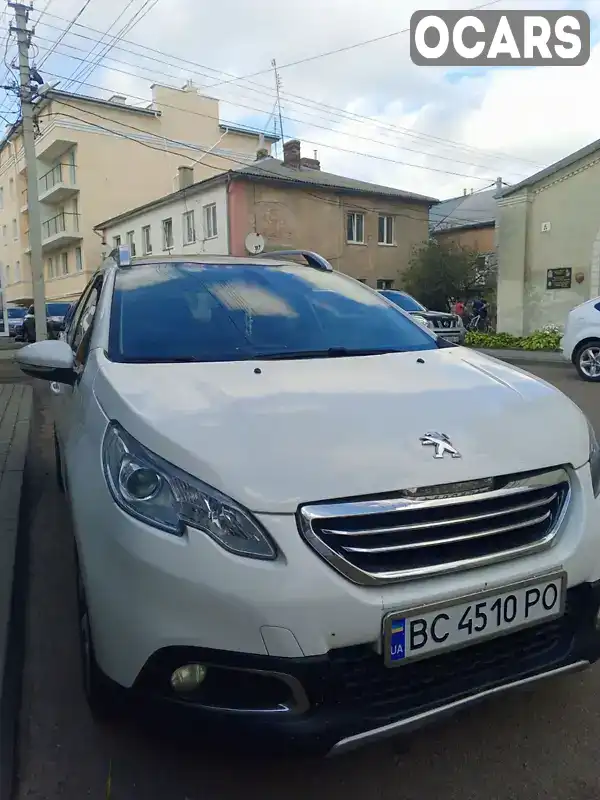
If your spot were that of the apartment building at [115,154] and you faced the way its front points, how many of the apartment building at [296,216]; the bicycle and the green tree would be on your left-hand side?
3

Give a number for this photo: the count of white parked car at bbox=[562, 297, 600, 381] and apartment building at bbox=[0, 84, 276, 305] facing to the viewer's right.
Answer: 1

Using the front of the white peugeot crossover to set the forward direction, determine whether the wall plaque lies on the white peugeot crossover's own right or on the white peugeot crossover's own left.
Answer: on the white peugeot crossover's own left

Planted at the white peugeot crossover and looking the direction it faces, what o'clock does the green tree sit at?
The green tree is roughly at 8 o'clock from the white peugeot crossover.

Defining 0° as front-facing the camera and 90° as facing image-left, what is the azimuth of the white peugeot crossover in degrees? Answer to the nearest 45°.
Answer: approximately 315°

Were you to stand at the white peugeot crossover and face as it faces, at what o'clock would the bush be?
The bush is roughly at 8 o'clock from the white peugeot crossover.

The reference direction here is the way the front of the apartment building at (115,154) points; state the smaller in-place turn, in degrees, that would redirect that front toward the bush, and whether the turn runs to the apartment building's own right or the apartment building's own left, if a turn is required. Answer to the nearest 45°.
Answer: approximately 90° to the apartment building's own left
